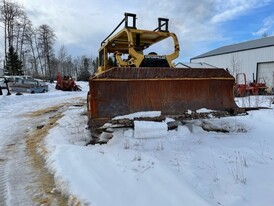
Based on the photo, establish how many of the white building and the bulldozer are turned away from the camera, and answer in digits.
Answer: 0

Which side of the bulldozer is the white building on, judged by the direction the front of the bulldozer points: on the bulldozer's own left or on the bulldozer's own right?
on the bulldozer's own left

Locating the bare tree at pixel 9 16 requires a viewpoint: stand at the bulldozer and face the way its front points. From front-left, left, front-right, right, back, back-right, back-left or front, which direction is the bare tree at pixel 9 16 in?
back

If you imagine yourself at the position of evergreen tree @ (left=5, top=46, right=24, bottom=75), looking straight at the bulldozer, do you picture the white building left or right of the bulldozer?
left

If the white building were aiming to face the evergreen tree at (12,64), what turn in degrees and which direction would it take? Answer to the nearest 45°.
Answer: approximately 45° to its right

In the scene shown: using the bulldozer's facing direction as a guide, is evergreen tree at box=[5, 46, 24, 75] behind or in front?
behind

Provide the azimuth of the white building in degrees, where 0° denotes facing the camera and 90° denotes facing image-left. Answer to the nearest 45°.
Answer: approximately 45°
